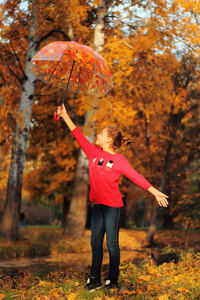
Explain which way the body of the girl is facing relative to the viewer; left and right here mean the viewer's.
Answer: facing the viewer and to the left of the viewer

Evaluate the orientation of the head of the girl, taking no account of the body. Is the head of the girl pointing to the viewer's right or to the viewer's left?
to the viewer's left
